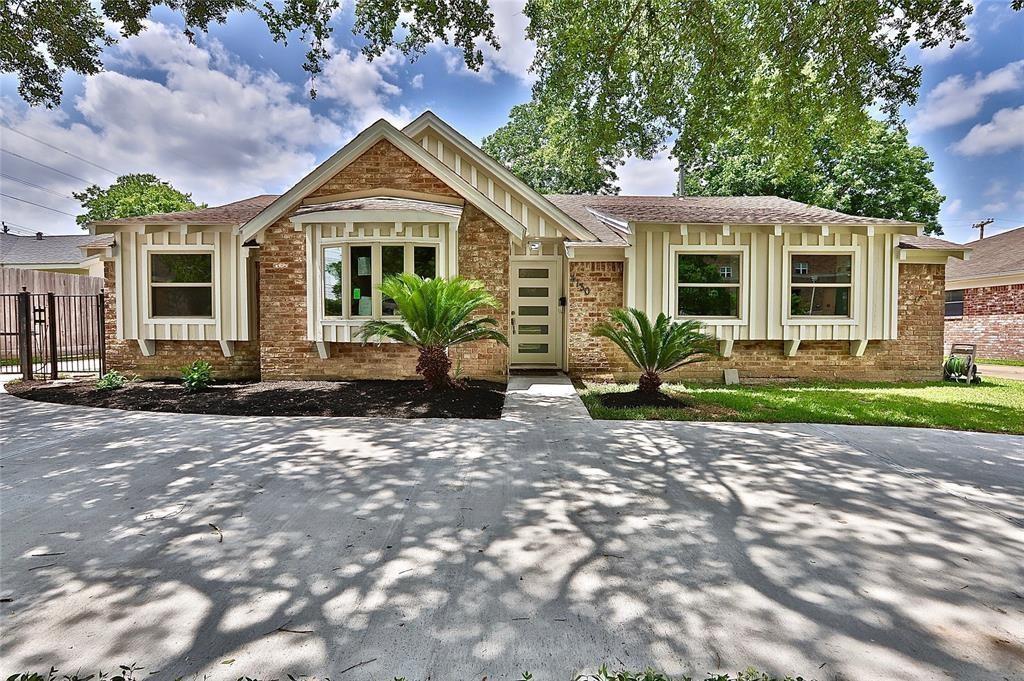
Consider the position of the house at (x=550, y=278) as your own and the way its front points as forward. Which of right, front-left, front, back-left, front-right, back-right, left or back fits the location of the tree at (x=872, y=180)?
back-left

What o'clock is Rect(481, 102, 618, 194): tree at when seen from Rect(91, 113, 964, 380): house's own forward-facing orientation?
The tree is roughly at 6 o'clock from the house.

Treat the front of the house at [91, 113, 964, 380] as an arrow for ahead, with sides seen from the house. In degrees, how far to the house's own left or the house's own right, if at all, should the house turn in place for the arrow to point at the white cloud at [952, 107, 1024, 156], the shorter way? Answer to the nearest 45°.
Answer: approximately 135° to the house's own left

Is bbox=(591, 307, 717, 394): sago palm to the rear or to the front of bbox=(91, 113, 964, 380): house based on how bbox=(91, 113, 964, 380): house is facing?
to the front

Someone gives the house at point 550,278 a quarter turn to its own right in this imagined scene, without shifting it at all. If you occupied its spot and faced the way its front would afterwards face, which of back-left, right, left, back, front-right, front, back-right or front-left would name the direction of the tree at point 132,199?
front-right

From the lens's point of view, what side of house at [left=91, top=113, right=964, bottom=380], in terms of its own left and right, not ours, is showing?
front

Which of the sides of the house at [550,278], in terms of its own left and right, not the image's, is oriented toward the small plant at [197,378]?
right

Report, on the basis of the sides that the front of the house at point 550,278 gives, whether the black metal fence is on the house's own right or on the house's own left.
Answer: on the house's own right

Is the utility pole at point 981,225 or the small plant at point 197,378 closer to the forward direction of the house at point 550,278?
the small plant

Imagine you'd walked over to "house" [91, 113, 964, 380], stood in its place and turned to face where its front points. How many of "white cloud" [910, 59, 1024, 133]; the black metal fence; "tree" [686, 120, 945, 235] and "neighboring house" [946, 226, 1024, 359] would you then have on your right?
1
